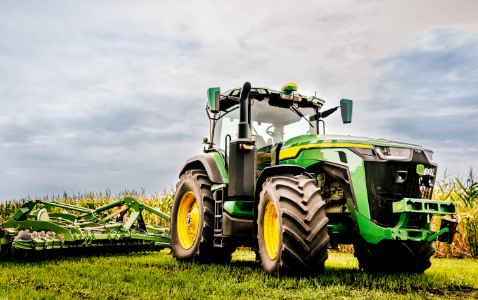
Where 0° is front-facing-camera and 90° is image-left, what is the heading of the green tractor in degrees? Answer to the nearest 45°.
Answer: approximately 315°

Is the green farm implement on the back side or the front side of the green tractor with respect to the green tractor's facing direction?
on the back side

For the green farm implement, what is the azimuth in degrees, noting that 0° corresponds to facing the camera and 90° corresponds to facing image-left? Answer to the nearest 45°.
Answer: approximately 315°

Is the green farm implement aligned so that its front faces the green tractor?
yes
